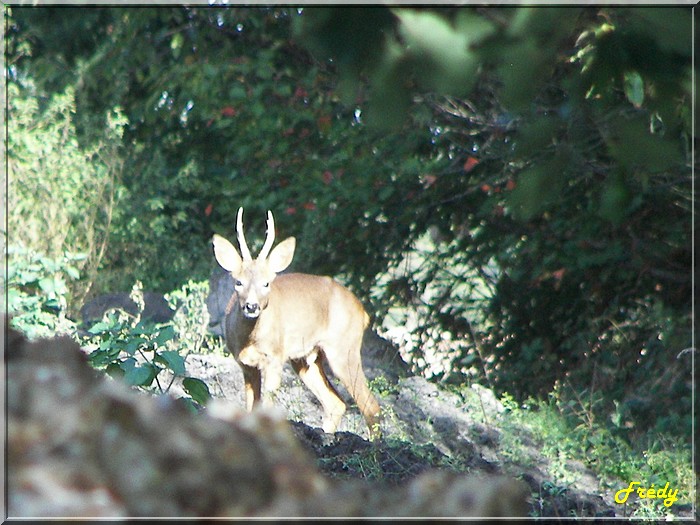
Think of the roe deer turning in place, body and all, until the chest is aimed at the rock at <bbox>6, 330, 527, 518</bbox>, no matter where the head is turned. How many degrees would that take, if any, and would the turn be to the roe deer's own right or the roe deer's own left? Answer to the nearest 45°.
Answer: approximately 45° to the roe deer's own left

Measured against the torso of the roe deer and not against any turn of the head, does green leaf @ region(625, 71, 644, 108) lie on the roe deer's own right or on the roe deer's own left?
on the roe deer's own left

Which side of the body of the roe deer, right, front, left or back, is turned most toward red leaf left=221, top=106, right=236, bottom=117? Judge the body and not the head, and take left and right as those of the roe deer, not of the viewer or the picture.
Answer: right

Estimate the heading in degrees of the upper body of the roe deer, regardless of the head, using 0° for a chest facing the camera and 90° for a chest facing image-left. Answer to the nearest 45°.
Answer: approximately 45°

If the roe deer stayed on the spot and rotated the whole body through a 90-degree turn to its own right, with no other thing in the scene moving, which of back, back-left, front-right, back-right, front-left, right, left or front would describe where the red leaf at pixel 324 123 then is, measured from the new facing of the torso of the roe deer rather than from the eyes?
front-right

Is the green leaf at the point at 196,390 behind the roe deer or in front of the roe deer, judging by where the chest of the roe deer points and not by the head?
in front
